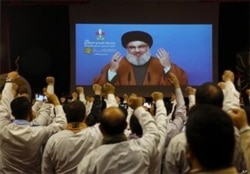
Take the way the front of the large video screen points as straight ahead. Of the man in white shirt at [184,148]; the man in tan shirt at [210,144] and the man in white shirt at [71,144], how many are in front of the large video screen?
3

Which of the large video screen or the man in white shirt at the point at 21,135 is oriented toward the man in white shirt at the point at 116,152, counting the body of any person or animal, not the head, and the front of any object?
the large video screen

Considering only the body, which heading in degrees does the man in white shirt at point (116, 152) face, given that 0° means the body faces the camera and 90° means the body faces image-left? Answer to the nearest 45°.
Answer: approximately 180°

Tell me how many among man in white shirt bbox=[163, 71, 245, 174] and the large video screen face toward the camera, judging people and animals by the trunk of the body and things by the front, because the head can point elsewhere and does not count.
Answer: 1

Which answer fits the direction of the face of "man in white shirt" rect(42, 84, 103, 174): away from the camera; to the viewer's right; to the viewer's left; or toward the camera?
away from the camera

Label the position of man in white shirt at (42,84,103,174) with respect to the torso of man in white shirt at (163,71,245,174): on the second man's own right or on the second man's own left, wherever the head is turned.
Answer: on the second man's own left

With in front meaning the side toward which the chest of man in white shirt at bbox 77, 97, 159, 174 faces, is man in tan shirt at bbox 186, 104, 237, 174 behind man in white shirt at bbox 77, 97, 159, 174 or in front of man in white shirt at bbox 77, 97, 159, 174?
behind

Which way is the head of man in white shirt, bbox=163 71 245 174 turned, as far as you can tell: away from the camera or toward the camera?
away from the camera

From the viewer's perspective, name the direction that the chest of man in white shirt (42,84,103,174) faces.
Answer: away from the camera

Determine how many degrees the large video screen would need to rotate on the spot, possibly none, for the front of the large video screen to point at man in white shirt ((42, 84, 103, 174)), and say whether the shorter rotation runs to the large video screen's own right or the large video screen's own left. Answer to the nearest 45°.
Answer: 0° — it already faces them

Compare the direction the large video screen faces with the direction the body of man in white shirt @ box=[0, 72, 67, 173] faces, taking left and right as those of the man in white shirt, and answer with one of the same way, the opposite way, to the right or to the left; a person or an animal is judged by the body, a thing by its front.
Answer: the opposite way

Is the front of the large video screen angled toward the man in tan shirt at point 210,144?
yes

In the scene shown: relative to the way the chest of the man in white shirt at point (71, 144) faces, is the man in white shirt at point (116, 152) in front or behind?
behind

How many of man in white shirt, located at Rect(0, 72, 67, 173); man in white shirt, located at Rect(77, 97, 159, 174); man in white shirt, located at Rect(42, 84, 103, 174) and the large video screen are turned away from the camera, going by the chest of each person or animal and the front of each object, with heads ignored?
3

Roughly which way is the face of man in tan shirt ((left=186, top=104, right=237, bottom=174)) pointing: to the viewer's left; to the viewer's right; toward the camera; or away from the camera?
away from the camera
